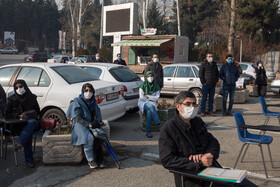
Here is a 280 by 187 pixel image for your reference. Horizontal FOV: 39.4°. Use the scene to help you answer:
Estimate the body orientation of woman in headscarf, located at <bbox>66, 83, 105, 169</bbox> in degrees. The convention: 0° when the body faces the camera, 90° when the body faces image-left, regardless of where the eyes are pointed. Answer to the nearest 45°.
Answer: approximately 315°

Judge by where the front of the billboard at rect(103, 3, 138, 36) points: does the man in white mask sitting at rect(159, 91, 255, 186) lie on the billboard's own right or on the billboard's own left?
on the billboard's own left

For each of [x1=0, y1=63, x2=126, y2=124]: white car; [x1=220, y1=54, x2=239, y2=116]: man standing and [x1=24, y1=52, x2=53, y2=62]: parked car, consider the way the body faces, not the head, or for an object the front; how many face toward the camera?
1

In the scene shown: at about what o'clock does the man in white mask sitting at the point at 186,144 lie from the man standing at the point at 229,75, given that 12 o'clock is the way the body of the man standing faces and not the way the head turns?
The man in white mask sitting is roughly at 12 o'clock from the man standing.

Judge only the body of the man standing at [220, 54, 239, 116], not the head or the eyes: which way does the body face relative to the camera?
toward the camera

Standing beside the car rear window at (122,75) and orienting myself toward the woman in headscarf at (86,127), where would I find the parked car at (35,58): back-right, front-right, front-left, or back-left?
back-right

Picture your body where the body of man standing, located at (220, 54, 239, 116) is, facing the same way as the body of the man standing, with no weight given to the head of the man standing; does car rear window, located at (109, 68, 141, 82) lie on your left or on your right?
on your right

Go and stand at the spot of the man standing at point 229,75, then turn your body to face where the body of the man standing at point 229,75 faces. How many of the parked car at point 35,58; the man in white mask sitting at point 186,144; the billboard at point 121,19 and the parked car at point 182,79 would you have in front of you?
1

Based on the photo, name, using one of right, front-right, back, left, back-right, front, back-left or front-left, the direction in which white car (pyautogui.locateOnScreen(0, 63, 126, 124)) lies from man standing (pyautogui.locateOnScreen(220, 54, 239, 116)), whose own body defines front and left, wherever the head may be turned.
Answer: front-right

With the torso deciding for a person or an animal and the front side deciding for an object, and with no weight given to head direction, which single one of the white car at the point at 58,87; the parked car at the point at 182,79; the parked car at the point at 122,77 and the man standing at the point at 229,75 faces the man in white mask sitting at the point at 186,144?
the man standing

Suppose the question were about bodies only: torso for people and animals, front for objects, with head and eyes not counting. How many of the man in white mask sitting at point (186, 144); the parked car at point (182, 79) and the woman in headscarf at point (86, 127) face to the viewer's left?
1

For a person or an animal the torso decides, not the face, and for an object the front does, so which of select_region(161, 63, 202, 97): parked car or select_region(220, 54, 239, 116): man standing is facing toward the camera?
the man standing

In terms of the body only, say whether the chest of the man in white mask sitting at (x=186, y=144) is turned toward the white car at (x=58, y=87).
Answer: no

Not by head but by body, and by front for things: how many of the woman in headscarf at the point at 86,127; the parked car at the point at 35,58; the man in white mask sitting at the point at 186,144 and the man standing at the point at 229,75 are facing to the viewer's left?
0
